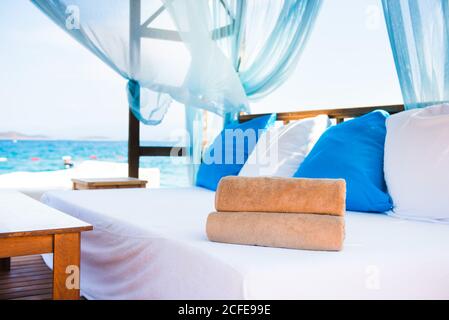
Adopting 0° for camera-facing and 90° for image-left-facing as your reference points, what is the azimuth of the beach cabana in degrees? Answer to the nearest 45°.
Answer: approximately 45°

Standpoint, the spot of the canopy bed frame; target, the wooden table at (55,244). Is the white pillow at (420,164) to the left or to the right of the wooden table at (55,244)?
left

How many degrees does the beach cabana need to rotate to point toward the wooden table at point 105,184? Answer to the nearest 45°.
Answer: approximately 90° to its right
